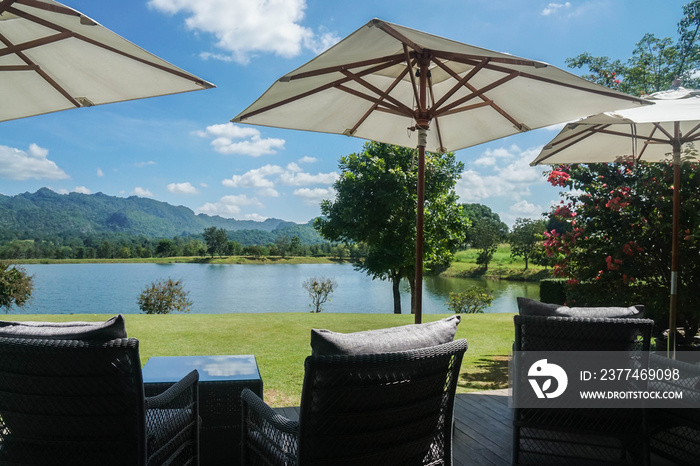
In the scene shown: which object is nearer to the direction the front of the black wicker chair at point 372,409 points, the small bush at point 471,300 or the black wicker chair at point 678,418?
the small bush

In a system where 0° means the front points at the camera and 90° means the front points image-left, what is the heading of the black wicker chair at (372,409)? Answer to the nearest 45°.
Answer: approximately 135°

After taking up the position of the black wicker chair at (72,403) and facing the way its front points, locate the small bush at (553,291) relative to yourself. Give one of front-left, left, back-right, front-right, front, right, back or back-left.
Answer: front

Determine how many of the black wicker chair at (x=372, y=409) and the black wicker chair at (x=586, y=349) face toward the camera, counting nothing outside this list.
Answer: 0

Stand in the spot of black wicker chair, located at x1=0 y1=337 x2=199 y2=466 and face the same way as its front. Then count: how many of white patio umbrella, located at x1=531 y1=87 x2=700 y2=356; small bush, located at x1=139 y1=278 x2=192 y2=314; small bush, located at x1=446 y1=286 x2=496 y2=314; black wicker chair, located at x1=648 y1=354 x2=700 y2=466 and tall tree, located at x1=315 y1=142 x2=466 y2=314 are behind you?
0

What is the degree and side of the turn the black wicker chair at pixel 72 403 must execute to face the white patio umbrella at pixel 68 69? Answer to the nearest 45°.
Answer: approximately 45° to its left

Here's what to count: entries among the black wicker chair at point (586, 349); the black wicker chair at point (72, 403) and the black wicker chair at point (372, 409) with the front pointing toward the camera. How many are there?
0

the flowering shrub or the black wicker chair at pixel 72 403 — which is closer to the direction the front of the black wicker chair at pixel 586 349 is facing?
the flowering shrub

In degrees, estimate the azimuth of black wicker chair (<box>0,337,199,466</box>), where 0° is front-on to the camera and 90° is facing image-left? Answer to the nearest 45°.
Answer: approximately 225°

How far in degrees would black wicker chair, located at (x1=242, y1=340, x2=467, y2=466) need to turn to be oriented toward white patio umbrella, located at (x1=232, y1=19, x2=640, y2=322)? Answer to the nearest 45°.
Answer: approximately 45° to its right

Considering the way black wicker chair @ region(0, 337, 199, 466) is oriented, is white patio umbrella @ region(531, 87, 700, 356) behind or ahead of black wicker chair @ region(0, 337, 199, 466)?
ahead

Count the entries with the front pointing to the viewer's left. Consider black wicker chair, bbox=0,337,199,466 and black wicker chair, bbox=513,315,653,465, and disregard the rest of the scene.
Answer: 0

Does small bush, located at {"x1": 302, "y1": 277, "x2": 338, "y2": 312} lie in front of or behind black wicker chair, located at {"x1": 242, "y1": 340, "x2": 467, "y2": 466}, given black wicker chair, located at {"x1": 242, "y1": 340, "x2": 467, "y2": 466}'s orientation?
in front

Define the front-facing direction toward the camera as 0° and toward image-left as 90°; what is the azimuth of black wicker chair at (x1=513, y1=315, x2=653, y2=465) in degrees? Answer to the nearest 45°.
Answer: approximately 180°
